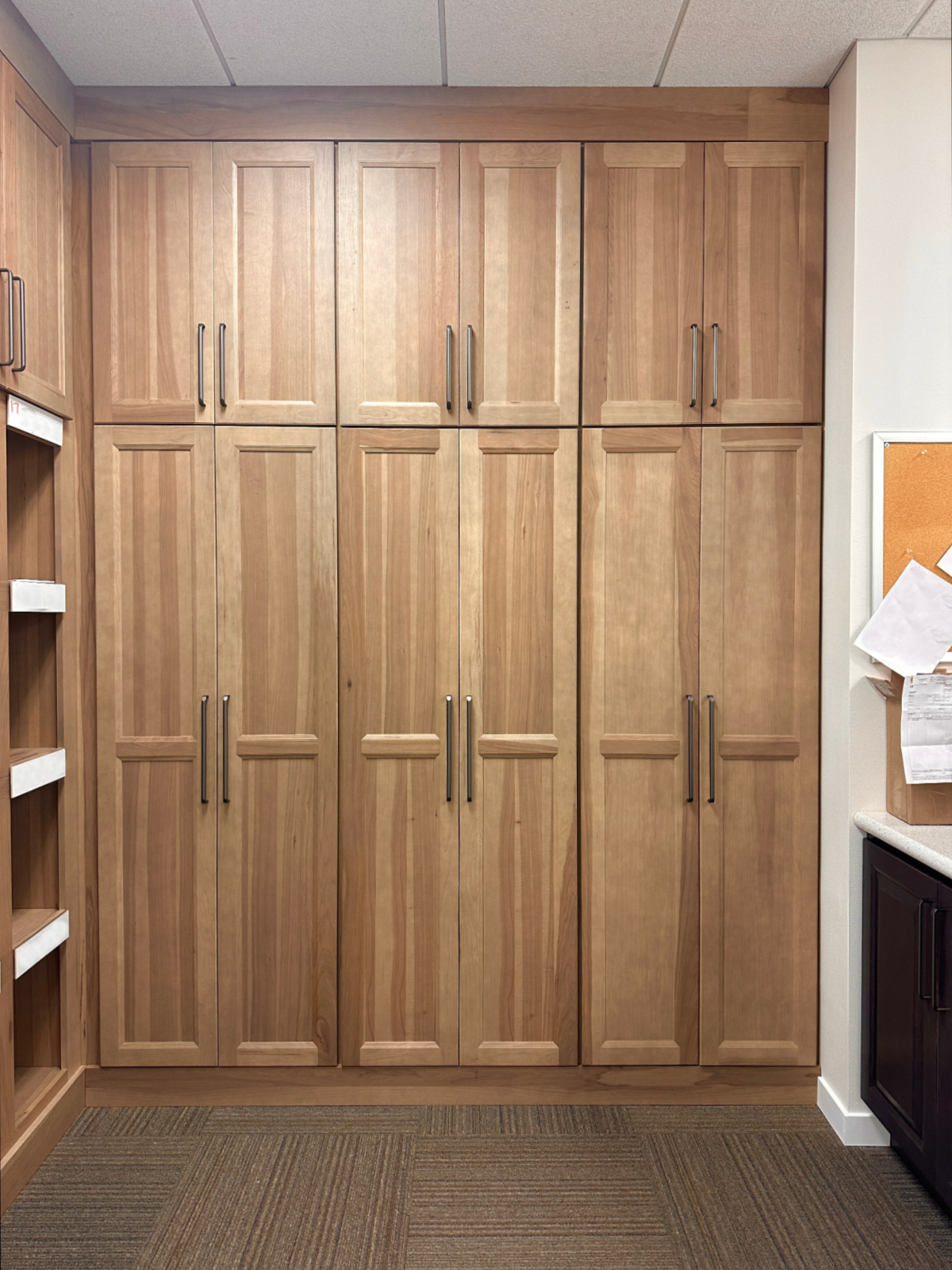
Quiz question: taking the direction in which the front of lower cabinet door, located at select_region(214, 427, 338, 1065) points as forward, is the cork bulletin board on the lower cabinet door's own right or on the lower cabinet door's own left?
on the lower cabinet door's own left

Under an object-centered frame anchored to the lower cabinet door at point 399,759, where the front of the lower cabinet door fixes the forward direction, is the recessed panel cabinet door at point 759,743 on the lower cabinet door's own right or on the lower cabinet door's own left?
on the lower cabinet door's own left

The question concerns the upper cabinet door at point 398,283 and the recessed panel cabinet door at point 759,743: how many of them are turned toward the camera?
2

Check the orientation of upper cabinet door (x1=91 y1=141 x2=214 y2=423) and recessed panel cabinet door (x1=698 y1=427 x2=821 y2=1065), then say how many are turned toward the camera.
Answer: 2

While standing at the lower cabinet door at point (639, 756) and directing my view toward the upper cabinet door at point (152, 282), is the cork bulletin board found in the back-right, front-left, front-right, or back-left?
back-left

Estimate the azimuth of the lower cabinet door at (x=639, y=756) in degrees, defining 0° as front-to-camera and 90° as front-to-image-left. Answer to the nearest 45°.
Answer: approximately 0°

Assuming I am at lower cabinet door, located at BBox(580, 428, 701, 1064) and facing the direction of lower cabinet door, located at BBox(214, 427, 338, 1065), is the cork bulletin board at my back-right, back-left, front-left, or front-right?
back-left
